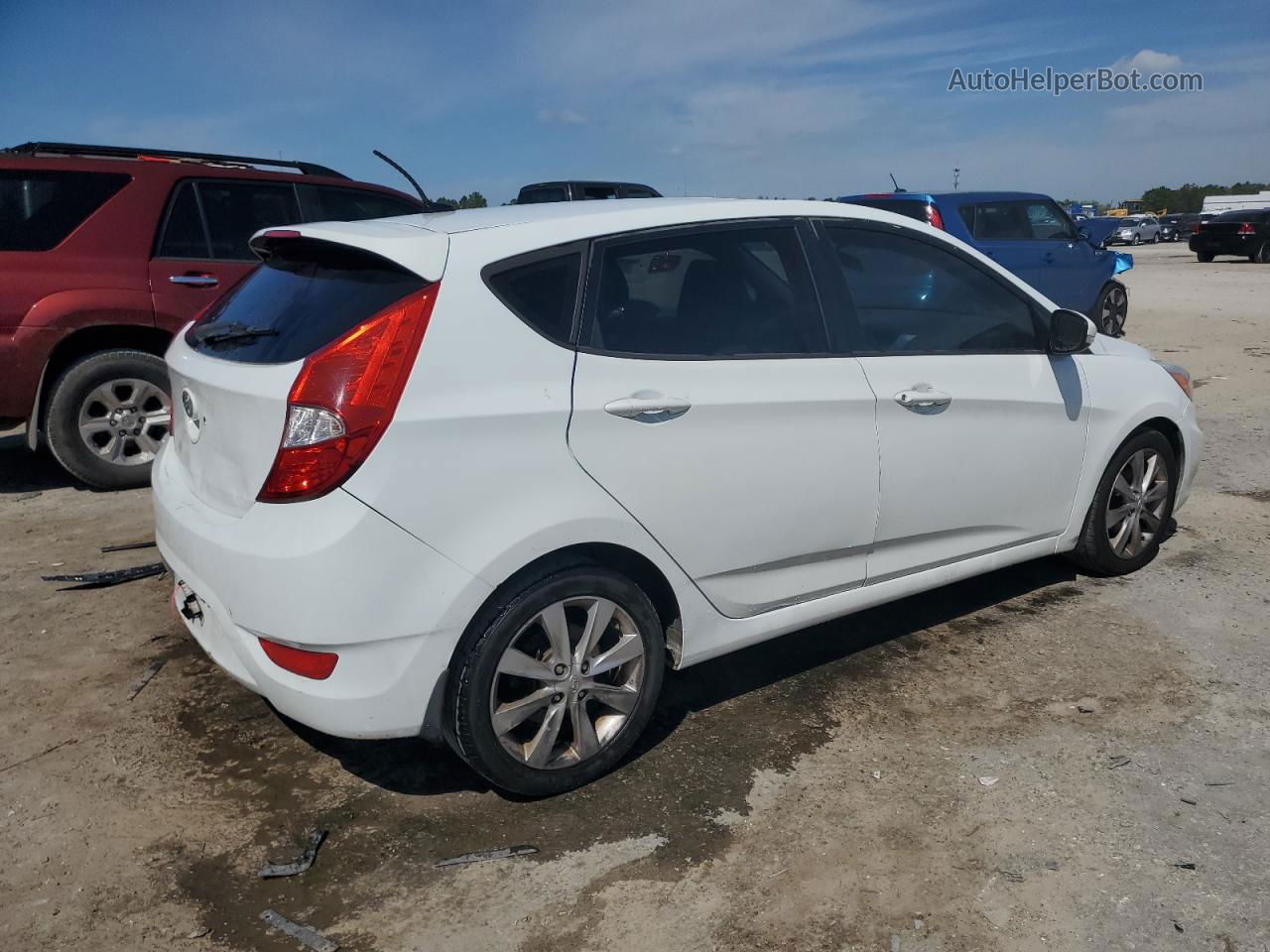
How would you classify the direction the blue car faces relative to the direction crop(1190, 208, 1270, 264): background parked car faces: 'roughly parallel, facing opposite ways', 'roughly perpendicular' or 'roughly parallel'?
roughly parallel

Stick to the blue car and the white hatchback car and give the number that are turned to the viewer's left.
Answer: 0

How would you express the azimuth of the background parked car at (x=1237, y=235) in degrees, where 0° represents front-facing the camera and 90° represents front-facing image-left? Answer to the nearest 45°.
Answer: approximately 225°

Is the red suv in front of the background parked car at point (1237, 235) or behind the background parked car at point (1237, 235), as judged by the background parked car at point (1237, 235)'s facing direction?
behind

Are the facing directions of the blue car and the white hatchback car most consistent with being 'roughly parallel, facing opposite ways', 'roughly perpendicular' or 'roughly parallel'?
roughly parallel

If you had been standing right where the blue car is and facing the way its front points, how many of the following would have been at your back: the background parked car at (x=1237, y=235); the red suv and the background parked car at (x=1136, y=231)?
1

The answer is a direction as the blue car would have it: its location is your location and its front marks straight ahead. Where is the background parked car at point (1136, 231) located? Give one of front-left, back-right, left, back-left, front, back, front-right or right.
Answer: front-left

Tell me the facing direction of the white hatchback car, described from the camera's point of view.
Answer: facing away from the viewer and to the right of the viewer

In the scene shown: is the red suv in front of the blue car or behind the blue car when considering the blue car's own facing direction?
behind

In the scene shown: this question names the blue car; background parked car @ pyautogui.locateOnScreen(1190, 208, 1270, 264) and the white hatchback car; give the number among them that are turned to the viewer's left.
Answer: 0

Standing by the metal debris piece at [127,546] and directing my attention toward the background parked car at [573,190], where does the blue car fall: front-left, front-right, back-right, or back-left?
front-right

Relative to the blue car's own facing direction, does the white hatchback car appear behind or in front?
behind

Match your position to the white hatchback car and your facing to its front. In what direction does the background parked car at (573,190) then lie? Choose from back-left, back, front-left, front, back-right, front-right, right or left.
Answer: front-left

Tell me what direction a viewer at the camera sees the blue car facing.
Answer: facing away from the viewer and to the right of the viewer

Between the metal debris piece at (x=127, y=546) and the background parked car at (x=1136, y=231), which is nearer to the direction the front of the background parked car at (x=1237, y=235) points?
the background parked car

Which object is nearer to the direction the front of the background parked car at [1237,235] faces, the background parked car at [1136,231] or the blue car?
the background parked car

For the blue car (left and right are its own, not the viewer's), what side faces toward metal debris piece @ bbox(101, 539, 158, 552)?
back

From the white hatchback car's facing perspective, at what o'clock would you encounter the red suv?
The red suv is roughly at 9 o'clock from the white hatchback car.
